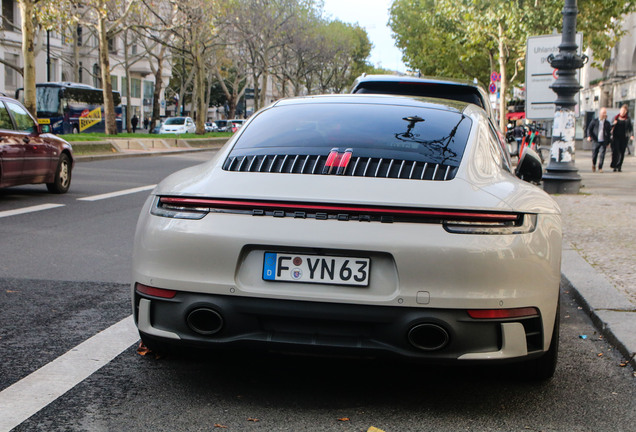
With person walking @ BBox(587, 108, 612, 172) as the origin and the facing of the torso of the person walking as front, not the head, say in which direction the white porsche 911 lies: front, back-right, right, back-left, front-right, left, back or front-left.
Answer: front

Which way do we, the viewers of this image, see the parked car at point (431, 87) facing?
facing away from the viewer

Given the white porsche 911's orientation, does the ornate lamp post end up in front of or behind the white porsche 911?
in front

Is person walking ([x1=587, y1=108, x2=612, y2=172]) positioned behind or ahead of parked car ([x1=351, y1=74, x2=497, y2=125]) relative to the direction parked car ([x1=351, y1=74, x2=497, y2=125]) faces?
ahead

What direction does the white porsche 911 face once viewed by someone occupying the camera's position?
facing away from the viewer

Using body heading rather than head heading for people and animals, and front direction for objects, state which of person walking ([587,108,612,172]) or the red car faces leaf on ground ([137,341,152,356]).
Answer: the person walking

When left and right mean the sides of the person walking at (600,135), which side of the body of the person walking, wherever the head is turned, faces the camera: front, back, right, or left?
front

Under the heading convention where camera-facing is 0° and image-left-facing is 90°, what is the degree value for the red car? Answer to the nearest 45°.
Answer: approximately 225°

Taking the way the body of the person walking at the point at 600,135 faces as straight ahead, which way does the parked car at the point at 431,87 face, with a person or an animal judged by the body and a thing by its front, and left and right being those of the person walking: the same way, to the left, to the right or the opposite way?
the opposite way

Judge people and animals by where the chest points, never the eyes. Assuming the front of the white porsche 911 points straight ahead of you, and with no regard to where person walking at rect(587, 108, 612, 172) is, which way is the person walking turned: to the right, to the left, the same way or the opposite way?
the opposite way

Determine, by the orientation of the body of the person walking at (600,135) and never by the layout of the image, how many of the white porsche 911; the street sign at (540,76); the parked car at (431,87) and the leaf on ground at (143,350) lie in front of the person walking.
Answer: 4

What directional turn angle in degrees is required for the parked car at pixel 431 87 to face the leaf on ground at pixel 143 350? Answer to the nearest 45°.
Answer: approximately 180°

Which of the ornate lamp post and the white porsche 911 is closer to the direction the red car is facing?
the ornate lamp post
